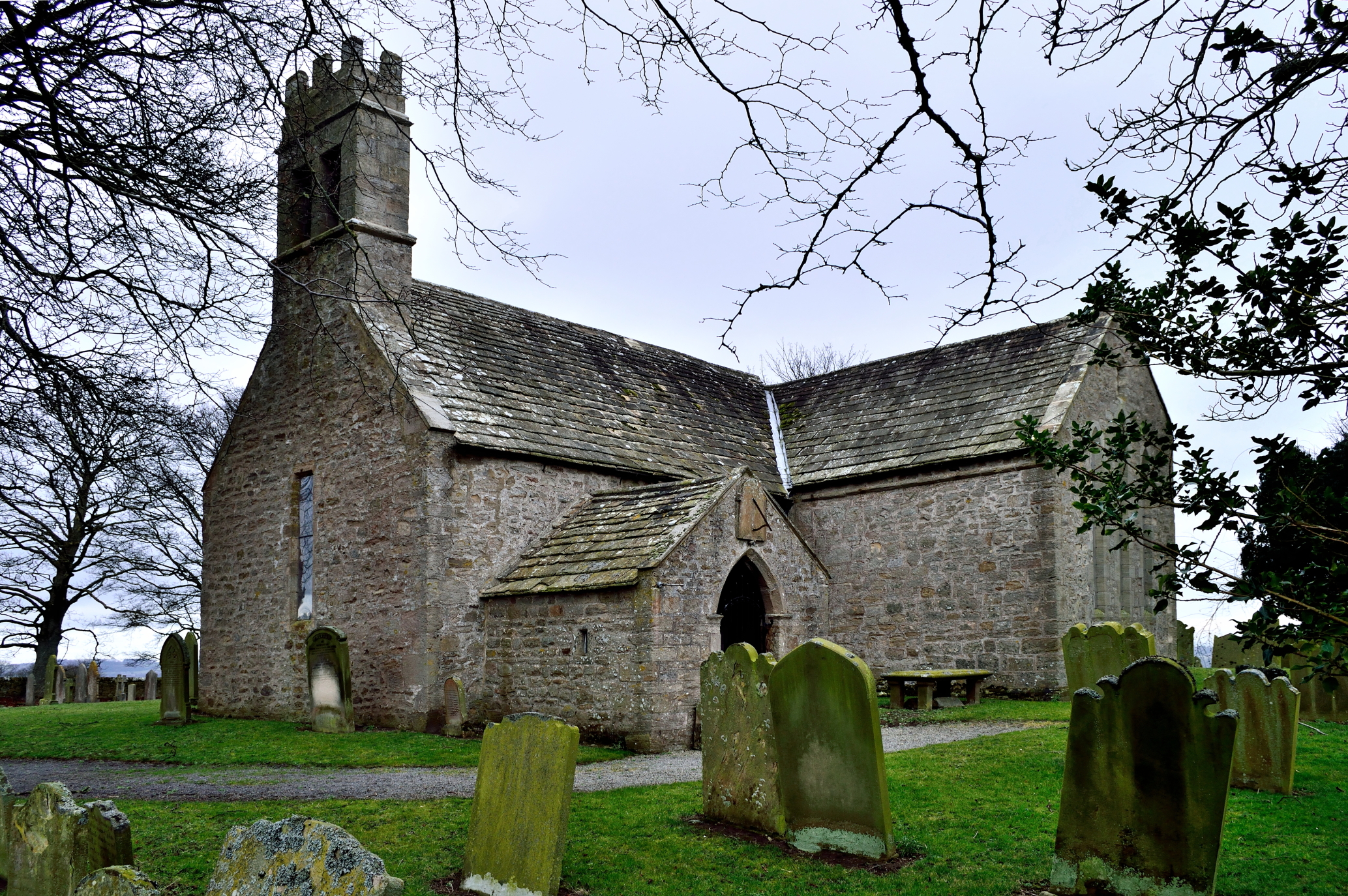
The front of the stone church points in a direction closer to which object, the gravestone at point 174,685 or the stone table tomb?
the stone table tomb

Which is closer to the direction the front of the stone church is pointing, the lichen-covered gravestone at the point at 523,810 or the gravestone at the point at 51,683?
the lichen-covered gravestone

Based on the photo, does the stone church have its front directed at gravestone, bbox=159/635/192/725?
no

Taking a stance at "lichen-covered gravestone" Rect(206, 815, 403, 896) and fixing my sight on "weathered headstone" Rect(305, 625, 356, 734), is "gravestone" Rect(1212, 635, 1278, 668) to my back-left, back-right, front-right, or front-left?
front-right

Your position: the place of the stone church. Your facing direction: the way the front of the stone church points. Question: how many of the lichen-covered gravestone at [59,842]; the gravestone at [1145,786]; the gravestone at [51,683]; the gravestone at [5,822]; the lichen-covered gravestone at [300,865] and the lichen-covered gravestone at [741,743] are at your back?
1

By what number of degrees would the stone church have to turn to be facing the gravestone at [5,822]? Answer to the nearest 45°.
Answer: approximately 45° to its right

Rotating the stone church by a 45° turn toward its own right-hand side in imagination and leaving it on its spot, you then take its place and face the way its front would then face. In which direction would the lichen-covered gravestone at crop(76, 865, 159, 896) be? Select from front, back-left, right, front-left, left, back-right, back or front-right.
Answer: front

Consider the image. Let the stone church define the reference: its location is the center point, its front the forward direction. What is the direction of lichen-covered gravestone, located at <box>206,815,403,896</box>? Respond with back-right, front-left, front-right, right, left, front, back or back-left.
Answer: front-right

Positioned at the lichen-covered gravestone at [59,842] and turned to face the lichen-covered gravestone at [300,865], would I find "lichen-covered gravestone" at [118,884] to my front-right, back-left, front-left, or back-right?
front-right

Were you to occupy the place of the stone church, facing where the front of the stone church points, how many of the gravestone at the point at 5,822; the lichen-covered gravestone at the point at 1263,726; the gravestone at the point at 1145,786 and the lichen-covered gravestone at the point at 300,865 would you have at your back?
0

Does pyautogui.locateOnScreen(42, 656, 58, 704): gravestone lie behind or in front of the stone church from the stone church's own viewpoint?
behind

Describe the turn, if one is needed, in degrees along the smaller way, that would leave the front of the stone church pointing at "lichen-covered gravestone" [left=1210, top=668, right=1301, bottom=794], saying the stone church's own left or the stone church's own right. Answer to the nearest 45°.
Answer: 0° — it already faces it

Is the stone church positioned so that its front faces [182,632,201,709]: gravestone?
no

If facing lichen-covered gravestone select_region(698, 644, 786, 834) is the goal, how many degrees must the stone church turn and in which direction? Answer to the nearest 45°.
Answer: approximately 45° to its right

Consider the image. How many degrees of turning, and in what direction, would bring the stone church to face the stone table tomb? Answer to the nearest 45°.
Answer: approximately 45° to its left

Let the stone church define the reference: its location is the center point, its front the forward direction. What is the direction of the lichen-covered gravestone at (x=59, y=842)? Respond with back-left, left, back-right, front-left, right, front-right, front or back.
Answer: front-right

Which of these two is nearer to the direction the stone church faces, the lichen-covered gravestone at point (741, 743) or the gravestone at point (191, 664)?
the lichen-covered gravestone

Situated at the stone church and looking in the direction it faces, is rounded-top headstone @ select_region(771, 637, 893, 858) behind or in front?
in front
